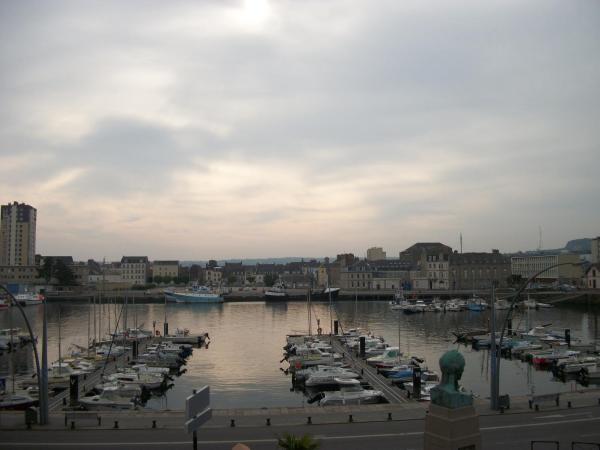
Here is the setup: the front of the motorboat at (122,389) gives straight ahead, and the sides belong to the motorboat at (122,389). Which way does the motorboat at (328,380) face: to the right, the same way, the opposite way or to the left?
the opposite way

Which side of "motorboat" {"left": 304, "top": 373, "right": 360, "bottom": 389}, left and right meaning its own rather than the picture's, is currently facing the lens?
right

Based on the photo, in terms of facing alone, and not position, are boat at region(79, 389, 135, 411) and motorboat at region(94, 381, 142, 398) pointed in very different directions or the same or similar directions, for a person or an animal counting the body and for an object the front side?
same or similar directions

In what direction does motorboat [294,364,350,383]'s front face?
to the viewer's right

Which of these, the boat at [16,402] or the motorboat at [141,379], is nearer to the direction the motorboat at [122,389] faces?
the boat

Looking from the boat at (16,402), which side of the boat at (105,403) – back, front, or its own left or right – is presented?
front

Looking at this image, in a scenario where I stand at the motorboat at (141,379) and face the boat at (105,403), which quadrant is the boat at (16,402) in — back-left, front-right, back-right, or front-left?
front-right

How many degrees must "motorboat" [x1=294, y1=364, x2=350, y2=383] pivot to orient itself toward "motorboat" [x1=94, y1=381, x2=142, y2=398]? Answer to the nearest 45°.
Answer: approximately 135° to its right
